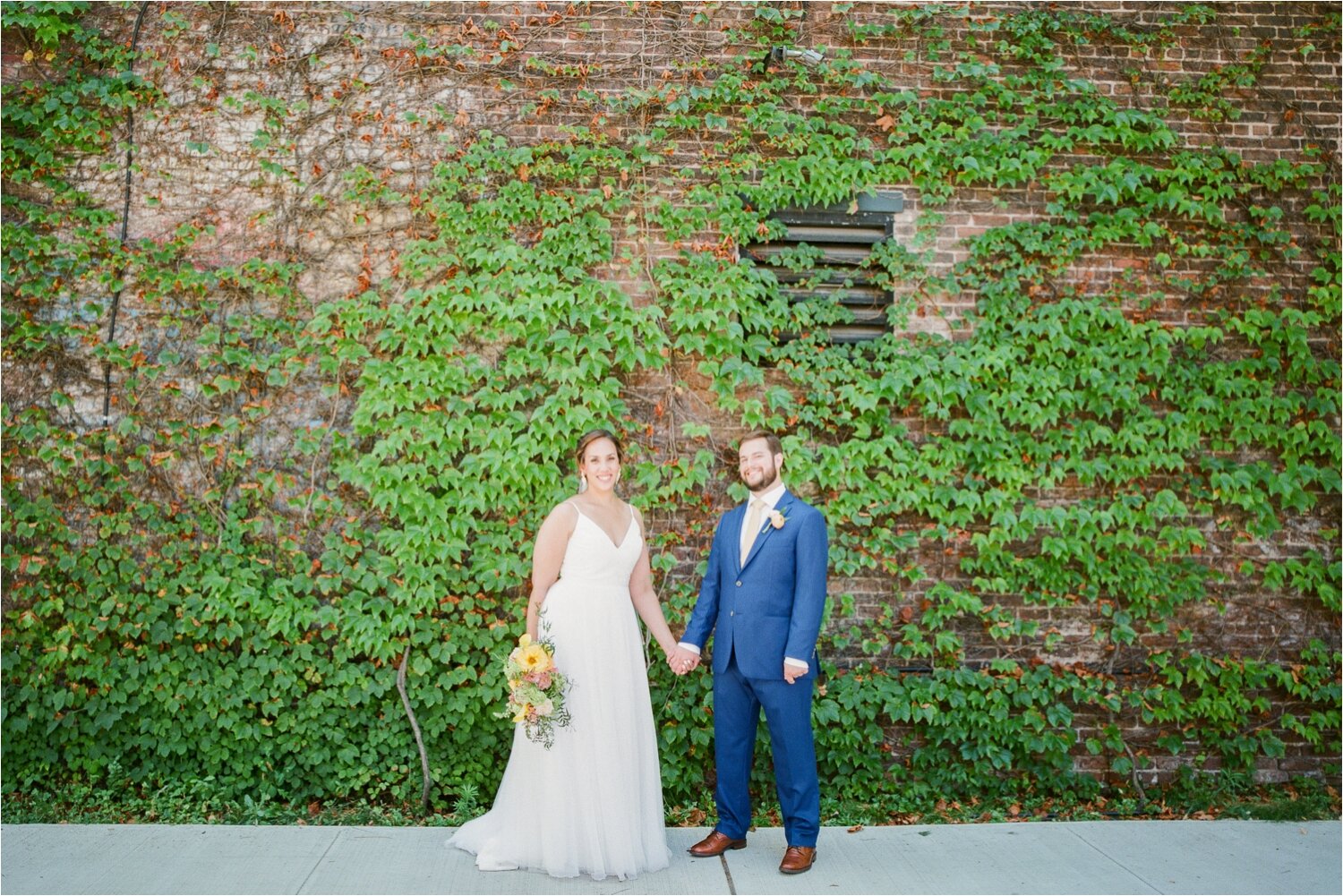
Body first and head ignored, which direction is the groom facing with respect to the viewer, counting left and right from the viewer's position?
facing the viewer and to the left of the viewer

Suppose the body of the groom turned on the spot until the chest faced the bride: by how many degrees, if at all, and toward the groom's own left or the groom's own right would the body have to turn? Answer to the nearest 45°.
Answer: approximately 45° to the groom's own right

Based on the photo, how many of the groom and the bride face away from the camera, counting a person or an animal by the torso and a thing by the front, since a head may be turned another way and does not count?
0

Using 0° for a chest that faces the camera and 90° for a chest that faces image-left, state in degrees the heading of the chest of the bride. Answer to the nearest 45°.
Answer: approximately 315°

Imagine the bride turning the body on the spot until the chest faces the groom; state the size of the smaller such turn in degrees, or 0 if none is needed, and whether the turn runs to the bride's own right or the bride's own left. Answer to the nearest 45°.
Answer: approximately 45° to the bride's own left
